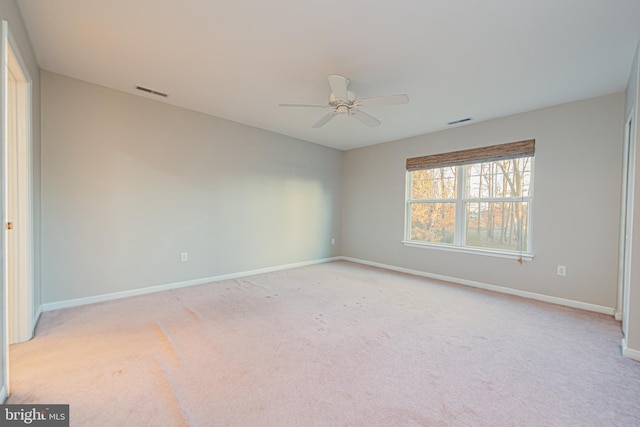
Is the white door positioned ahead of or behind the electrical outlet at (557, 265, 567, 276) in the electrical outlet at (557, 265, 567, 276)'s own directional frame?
ahead

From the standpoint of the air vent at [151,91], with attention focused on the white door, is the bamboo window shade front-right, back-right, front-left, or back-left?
back-left

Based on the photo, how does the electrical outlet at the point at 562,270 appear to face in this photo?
toward the camera

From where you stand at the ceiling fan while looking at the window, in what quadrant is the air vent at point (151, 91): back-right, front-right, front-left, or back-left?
back-left

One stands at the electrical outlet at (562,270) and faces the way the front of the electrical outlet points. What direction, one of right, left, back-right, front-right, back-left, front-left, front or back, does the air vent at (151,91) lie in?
front-right

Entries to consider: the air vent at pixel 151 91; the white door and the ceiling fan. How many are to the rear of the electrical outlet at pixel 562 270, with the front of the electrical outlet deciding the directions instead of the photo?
0

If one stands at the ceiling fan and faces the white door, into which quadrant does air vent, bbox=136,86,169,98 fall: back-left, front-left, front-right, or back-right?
front-right

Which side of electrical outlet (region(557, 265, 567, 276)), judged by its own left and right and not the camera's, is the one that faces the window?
right

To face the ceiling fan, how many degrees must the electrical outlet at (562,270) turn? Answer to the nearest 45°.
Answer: approximately 45° to its right
